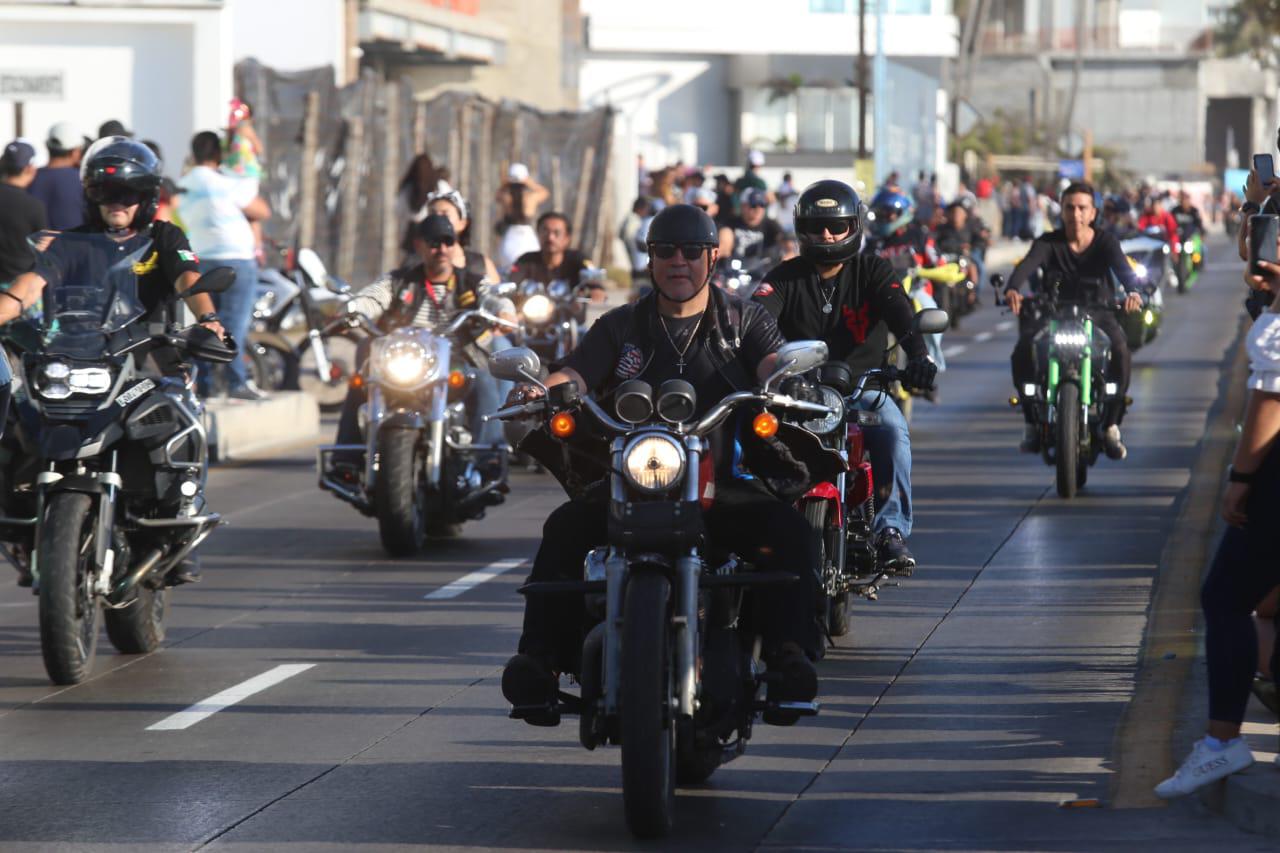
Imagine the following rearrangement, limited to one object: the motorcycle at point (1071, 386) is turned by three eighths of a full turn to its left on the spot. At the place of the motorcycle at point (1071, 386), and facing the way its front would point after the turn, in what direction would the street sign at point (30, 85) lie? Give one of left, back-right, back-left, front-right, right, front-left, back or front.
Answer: left

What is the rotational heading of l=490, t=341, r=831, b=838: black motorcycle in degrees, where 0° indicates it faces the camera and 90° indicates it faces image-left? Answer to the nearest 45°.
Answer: approximately 0°

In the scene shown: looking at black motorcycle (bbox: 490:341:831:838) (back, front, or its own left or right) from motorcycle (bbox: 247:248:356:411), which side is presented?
back

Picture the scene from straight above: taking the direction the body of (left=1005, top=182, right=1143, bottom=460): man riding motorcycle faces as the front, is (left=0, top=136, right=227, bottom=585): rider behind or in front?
in front

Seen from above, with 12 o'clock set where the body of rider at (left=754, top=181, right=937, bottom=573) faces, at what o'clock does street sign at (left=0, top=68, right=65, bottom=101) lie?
The street sign is roughly at 5 o'clock from the rider.

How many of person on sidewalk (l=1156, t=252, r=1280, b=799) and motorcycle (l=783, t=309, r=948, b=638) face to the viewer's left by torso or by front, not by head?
1
